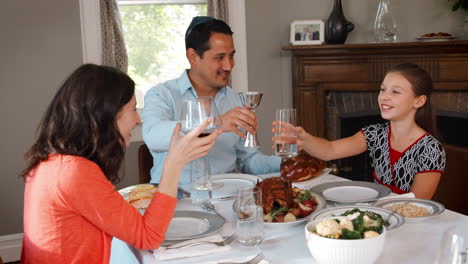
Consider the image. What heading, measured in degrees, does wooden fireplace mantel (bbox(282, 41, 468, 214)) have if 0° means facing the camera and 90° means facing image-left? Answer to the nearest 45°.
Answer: approximately 0°

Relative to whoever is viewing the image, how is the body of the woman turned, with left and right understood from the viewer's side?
facing away from the viewer and to the right of the viewer

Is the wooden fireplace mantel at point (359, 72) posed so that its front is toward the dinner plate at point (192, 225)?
yes

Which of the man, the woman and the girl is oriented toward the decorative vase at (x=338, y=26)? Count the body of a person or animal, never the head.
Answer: the woman

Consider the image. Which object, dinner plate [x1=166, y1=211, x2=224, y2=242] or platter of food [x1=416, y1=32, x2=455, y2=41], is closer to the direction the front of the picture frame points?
the dinner plate

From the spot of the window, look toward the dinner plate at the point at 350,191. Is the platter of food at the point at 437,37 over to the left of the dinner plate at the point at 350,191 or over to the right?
left

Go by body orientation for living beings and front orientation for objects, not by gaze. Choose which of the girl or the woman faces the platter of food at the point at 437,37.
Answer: the woman

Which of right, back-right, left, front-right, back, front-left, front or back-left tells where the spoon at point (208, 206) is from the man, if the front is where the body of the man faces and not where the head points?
front-right

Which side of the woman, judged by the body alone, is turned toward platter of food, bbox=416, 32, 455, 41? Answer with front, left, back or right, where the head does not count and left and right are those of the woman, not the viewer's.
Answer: front

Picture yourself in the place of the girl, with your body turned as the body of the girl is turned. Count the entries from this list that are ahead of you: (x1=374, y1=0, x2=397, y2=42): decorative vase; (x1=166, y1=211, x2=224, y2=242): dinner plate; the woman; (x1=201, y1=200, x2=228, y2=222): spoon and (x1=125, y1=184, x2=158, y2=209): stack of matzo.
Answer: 4

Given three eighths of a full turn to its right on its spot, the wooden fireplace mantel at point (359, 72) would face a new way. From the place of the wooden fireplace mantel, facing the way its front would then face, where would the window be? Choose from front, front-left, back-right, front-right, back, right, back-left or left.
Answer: front-left

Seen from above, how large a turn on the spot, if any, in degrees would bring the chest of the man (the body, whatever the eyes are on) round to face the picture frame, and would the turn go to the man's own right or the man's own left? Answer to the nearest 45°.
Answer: approximately 90° to the man's own left

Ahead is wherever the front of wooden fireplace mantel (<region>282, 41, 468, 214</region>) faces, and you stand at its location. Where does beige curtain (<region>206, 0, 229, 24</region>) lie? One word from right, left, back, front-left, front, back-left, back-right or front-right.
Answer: right

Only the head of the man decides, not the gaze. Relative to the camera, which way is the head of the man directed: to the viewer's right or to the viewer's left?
to the viewer's right

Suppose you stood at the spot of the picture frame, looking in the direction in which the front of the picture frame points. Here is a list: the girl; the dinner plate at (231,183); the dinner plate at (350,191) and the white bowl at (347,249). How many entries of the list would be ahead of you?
4

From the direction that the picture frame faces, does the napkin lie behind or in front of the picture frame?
in front

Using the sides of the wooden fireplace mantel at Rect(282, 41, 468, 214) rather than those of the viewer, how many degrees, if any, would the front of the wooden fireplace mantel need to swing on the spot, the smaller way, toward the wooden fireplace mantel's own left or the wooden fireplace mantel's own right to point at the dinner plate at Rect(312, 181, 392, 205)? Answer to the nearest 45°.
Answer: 0° — it already faces it
